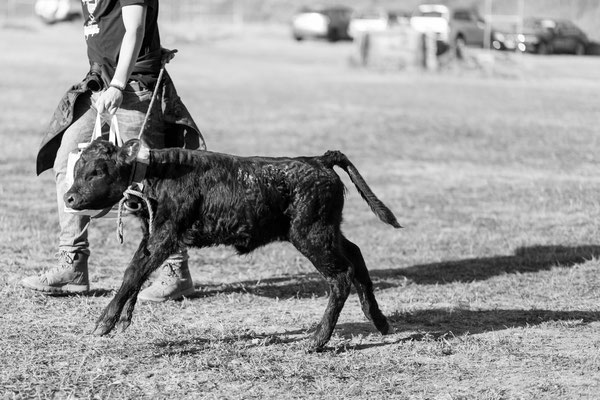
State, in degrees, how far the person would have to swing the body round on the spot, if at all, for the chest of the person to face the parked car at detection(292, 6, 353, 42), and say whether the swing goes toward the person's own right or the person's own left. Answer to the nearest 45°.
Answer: approximately 90° to the person's own right

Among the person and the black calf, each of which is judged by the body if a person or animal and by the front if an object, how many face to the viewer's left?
2

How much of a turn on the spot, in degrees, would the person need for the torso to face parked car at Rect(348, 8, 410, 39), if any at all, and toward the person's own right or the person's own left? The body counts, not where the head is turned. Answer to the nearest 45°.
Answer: approximately 90° to the person's own right

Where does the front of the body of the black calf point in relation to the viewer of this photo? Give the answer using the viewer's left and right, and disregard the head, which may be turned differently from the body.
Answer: facing to the left of the viewer

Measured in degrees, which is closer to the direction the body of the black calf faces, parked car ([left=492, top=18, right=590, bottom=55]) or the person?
the person

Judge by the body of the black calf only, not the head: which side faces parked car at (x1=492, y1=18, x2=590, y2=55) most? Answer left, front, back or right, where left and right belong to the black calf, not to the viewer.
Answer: right

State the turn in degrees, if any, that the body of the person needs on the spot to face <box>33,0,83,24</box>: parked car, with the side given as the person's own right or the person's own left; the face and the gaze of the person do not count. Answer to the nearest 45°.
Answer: approximately 90° to the person's own right

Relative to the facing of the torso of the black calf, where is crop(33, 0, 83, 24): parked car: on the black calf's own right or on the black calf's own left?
on the black calf's own right

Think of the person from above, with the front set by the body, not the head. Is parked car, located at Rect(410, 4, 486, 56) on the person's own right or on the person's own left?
on the person's own right

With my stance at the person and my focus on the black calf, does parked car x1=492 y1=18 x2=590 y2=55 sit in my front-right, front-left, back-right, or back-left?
back-left

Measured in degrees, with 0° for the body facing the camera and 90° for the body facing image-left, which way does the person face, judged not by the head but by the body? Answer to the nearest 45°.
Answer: approximately 90°

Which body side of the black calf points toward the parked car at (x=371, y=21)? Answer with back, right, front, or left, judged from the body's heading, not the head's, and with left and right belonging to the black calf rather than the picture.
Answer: right
